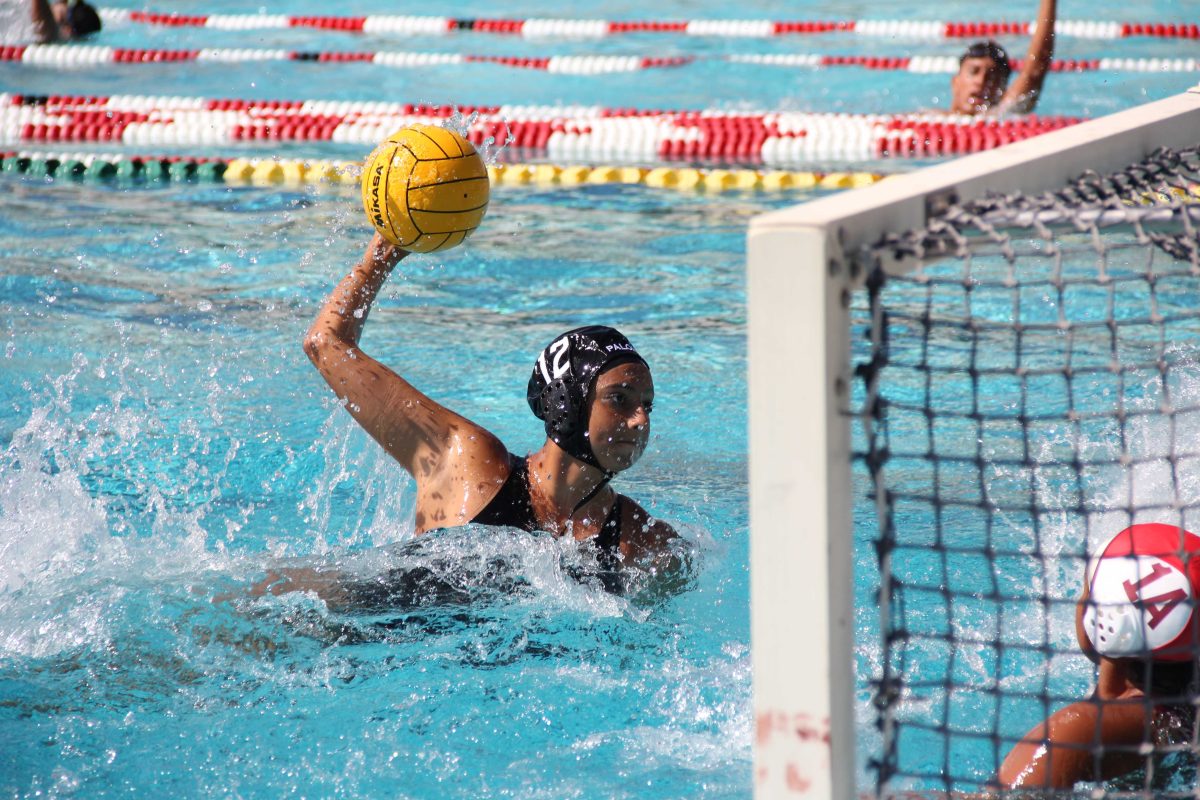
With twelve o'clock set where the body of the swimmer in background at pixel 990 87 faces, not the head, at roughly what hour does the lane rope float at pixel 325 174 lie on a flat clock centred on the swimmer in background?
The lane rope float is roughly at 2 o'clock from the swimmer in background.

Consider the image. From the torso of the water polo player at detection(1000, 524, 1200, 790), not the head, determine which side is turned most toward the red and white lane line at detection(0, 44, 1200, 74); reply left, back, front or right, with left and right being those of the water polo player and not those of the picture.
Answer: front

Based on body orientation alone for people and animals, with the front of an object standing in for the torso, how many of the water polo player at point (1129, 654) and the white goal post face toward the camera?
0

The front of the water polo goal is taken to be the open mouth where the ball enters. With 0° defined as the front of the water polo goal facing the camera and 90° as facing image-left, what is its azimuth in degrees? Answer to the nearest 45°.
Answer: approximately 135°

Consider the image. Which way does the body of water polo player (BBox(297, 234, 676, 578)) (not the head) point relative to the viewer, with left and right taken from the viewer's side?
facing the viewer and to the right of the viewer

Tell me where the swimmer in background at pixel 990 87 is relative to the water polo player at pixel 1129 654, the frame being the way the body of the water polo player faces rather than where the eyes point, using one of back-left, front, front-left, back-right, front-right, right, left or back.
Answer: front-right

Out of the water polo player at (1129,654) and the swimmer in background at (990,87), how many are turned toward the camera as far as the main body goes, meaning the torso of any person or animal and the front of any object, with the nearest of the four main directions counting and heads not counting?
1

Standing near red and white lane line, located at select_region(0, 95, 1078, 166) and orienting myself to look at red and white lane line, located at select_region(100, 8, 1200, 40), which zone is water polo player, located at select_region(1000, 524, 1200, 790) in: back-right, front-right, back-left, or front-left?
back-right

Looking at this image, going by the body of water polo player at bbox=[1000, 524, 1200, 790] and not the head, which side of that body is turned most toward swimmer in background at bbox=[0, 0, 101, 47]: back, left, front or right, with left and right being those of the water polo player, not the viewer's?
front

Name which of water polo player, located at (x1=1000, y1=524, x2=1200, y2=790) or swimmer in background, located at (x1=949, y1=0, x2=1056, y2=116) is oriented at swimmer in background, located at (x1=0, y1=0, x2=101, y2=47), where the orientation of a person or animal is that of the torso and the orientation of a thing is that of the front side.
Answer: the water polo player

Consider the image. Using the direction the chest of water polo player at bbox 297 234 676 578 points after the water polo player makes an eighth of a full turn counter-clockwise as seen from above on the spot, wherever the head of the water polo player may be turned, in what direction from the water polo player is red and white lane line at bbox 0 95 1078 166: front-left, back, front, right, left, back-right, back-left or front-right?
left

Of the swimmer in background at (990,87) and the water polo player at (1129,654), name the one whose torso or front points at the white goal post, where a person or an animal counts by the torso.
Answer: the swimmer in background

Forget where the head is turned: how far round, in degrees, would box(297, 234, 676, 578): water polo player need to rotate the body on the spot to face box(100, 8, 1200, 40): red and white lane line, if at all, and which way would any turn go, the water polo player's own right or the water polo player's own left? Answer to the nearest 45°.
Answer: approximately 135° to the water polo player's own left

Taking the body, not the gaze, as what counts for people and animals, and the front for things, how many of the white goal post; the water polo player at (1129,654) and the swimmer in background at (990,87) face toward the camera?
1

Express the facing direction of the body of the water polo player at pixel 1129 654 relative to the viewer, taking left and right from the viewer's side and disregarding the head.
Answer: facing away from the viewer and to the left of the viewer

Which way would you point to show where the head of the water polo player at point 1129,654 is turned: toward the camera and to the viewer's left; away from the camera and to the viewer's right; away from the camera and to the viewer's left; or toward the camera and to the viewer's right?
away from the camera and to the viewer's left
